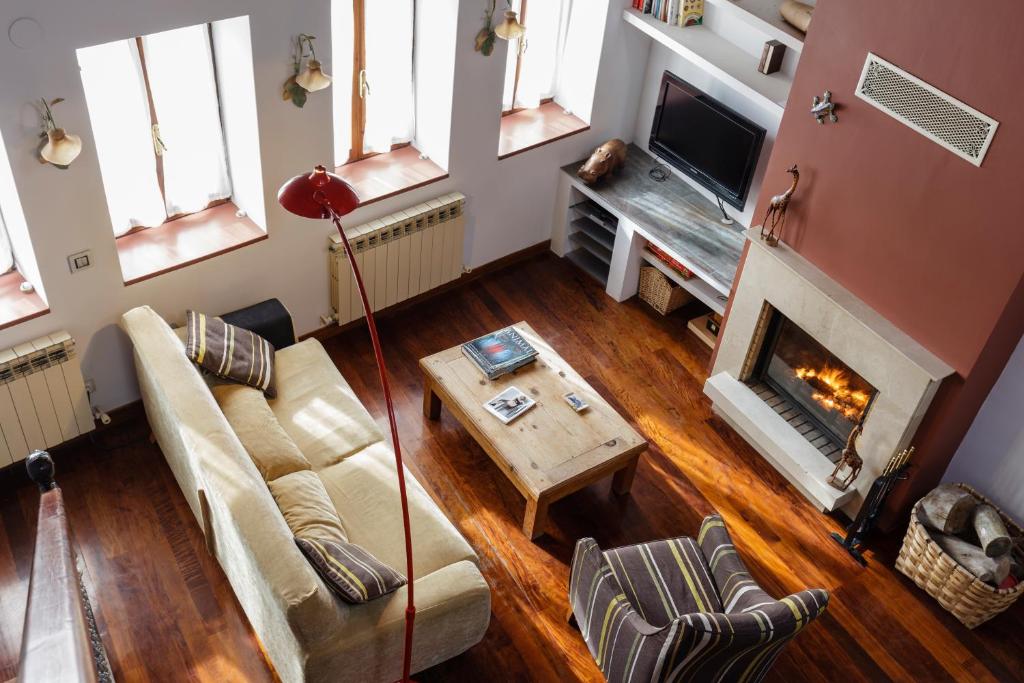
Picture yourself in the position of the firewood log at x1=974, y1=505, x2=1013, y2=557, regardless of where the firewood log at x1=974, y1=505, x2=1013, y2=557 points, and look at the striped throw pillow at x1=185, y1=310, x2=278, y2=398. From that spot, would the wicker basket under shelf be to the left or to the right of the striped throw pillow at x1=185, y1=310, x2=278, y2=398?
right

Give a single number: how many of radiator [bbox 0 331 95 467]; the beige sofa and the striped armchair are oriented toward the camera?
1

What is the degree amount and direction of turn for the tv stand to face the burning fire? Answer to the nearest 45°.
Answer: approximately 90° to its left

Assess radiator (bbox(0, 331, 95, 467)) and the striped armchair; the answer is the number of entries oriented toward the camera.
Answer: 1

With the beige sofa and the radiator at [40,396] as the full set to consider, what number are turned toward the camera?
1

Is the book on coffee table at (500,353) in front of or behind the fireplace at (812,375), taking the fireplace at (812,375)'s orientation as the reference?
in front

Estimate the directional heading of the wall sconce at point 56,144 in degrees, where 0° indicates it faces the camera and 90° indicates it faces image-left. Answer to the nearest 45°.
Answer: approximately 315°

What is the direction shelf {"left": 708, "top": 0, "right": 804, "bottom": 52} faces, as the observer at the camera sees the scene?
facing the viewer and to the left of the viewer

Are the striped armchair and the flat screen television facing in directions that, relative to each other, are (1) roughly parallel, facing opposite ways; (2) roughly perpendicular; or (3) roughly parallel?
roughly perpendicular

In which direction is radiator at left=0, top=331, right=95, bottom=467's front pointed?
toward the camera

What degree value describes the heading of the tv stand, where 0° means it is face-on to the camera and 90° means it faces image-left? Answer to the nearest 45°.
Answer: approximately 45°

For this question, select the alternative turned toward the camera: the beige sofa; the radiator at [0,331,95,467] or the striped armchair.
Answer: the radiator

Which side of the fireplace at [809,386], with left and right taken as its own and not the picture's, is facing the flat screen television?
right

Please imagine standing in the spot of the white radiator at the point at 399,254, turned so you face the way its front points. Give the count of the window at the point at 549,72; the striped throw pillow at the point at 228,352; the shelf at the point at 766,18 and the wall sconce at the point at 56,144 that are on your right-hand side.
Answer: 2
